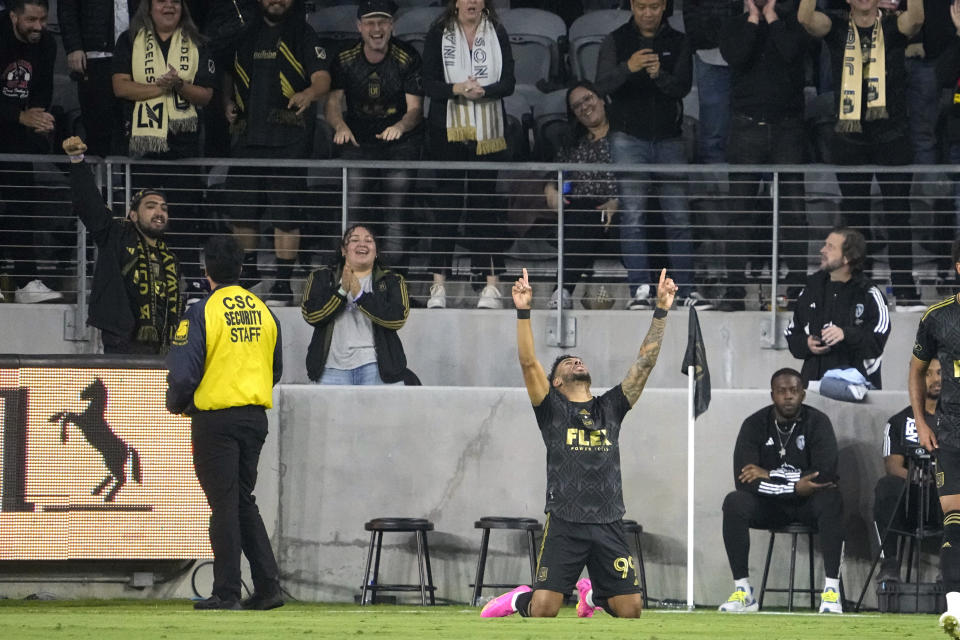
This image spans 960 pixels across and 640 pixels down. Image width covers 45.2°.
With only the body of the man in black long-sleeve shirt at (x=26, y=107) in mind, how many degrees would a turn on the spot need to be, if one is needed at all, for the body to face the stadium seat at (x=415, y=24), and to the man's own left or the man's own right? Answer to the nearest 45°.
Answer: approximately 45° to the man's own left

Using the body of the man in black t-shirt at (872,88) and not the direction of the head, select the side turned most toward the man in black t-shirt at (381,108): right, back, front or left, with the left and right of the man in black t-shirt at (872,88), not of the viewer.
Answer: right

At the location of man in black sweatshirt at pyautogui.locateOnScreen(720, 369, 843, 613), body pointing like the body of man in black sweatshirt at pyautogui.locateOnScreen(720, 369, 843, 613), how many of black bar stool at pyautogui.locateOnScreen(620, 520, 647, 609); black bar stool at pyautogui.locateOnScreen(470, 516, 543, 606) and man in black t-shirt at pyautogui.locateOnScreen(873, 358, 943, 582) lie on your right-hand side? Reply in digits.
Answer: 2

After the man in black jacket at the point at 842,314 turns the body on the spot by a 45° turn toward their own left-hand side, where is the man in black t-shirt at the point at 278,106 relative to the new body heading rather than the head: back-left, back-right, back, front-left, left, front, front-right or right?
right

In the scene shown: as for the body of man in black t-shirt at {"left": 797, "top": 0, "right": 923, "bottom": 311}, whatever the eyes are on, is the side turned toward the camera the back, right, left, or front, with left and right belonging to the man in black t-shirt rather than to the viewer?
front

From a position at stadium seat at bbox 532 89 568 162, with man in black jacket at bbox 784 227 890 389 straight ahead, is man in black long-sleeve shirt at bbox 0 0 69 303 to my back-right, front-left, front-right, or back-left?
back-right

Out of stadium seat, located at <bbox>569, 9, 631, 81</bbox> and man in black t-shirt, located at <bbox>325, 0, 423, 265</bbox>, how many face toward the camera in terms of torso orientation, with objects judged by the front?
2

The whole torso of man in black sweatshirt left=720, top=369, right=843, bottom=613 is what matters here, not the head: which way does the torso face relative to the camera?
toward the camera

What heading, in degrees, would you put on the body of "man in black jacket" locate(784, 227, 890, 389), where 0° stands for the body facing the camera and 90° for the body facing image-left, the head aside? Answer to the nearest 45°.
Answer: approximately 45°

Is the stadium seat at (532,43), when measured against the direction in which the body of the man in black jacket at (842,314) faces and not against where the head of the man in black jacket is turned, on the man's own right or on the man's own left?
on the man's own right
